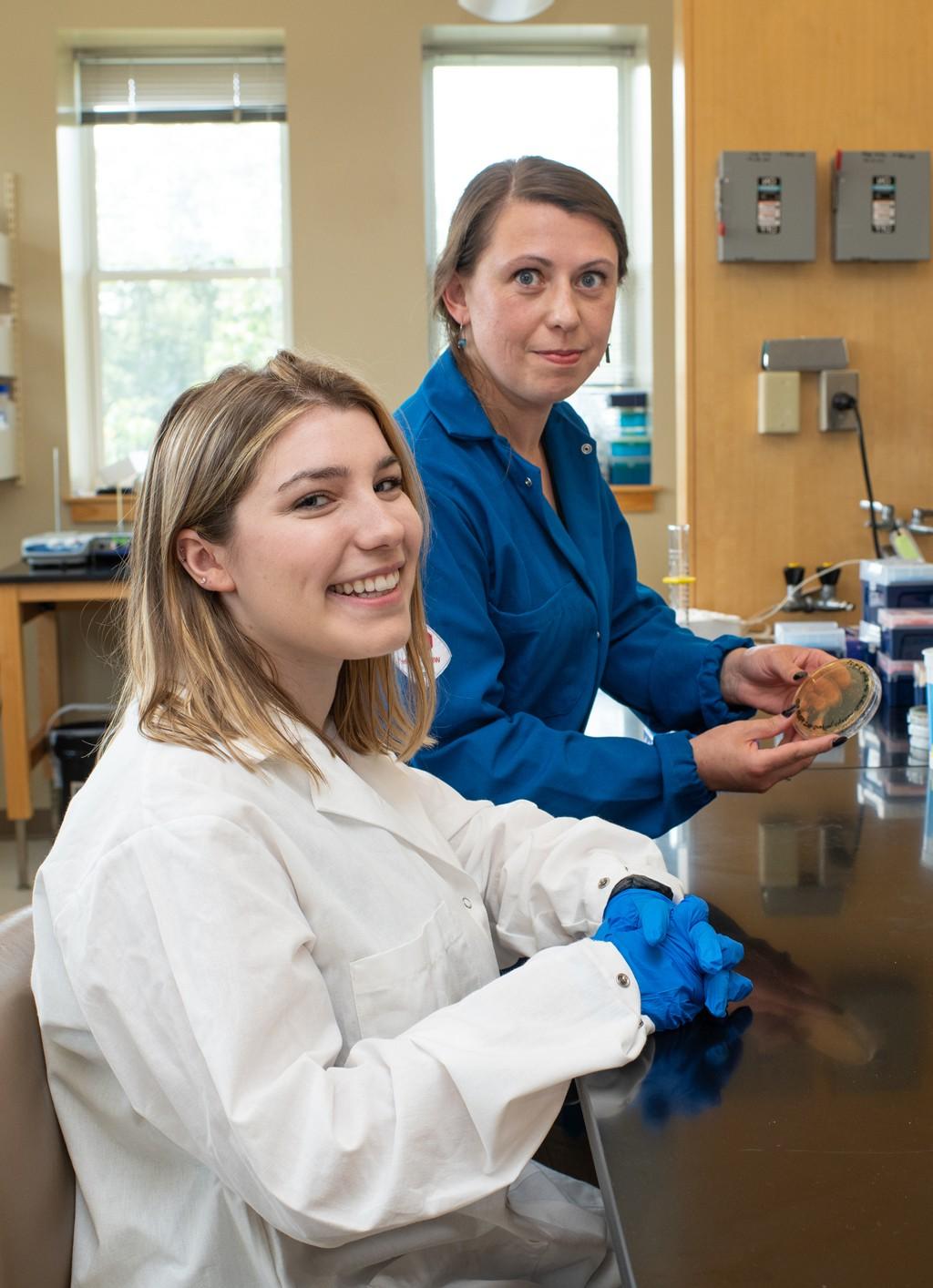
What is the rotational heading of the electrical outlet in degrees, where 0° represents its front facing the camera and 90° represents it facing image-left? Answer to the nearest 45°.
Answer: approximately 0°

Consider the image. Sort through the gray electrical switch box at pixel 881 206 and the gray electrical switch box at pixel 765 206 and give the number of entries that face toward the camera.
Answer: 2

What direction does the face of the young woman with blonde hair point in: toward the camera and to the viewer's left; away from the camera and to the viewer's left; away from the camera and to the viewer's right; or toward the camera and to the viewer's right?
toward the camera and to the viewer's right

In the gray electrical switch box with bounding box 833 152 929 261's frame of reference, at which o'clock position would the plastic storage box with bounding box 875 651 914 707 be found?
The plastic storage box is roughly at 12 o'clock from the gray electrical switch box.

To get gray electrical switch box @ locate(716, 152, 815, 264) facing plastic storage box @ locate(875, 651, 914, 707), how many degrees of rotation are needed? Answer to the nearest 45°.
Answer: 0° — it already faces it

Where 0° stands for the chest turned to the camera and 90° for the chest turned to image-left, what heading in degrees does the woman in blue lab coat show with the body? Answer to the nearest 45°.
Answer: approximately 315°

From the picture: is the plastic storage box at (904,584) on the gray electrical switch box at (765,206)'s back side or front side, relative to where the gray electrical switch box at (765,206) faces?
on the front side

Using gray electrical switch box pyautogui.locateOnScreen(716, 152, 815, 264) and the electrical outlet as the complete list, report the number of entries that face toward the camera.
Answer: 2
